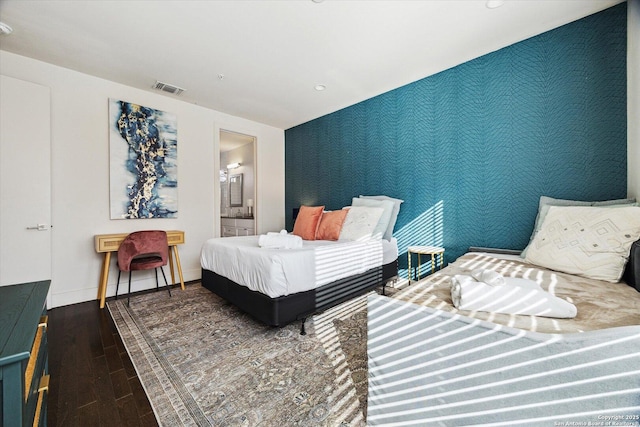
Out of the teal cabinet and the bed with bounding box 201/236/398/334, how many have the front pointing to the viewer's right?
1

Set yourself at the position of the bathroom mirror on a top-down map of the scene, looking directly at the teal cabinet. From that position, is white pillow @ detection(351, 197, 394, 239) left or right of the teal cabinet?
left

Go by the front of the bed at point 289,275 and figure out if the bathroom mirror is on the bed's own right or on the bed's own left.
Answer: on the bed's own right

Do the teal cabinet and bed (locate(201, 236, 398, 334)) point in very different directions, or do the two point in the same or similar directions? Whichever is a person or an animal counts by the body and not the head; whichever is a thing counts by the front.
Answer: very different directions

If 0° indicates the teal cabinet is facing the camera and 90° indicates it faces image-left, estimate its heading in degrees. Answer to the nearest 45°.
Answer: approximately 270°

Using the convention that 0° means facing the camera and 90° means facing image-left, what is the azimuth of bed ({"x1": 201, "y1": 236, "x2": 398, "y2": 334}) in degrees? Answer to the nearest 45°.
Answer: approximately 45°

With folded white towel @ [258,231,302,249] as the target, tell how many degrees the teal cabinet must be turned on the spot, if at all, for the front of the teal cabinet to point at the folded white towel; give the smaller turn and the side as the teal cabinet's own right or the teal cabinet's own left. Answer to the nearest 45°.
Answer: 0° — it already faces it
